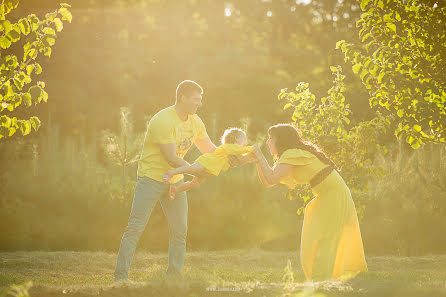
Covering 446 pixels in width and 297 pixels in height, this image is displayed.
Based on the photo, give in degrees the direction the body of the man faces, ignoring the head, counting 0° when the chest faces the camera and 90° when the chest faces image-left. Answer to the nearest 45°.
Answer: approximately 315°

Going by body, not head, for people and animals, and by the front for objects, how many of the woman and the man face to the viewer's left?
1

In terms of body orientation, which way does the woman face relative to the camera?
to the viewer's left

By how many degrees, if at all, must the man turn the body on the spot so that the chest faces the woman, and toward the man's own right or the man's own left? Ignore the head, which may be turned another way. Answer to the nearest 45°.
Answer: approximately 45° to the man's own left

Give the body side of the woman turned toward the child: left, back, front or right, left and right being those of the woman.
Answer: front

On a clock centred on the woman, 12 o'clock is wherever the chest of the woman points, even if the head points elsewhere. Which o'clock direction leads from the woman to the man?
The man is roughly at 12 o'clock from the woman.

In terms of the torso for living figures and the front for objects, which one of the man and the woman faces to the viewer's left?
the woman
